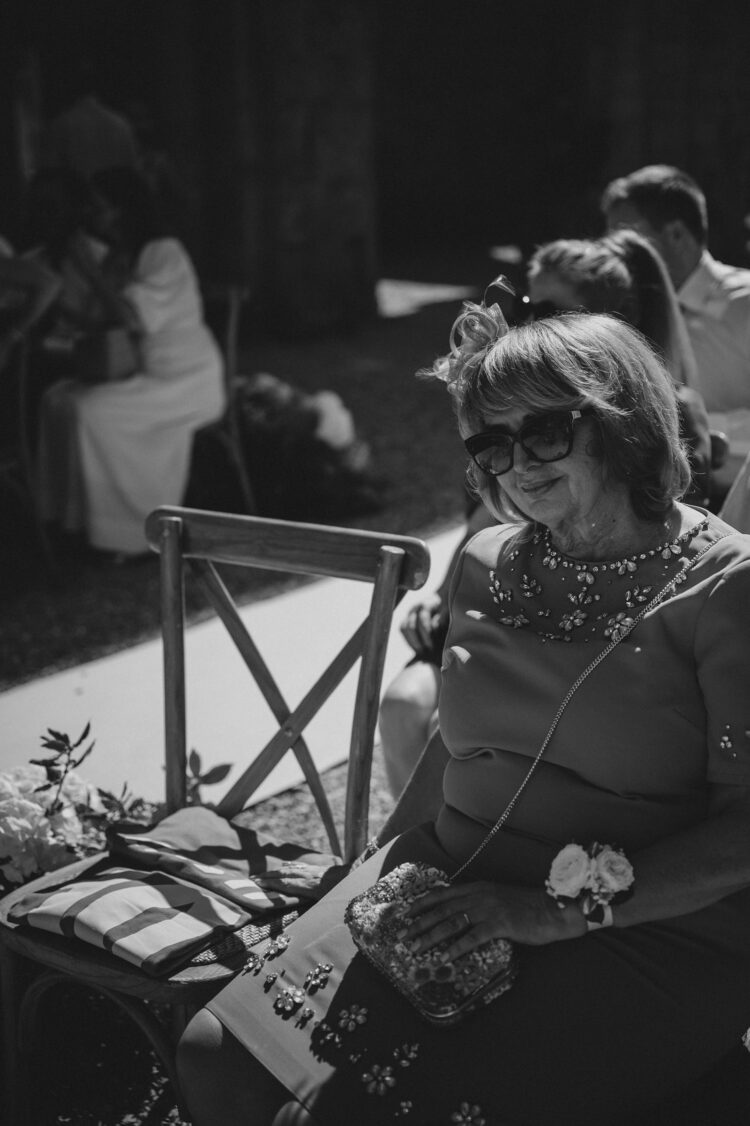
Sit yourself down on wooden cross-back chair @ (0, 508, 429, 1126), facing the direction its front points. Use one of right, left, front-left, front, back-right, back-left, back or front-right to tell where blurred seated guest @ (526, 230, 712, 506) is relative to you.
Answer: back

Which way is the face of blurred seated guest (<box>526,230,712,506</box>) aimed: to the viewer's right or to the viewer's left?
to the viewer's left

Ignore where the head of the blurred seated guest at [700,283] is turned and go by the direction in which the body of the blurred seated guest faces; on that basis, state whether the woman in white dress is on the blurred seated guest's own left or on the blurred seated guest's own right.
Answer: on the blurred seated guest's own right

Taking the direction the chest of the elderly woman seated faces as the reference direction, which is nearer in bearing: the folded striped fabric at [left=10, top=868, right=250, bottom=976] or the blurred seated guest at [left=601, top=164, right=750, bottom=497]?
the folded striped fabric

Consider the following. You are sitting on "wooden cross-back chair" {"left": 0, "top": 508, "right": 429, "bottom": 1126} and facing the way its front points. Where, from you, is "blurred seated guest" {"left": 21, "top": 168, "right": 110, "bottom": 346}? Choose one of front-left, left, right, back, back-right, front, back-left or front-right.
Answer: back-right

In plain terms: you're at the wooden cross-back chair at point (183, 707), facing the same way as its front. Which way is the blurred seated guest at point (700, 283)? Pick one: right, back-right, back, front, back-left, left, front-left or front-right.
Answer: back

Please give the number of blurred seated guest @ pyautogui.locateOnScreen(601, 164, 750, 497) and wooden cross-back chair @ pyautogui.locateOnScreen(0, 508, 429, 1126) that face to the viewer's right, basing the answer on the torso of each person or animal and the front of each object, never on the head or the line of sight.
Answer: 0
